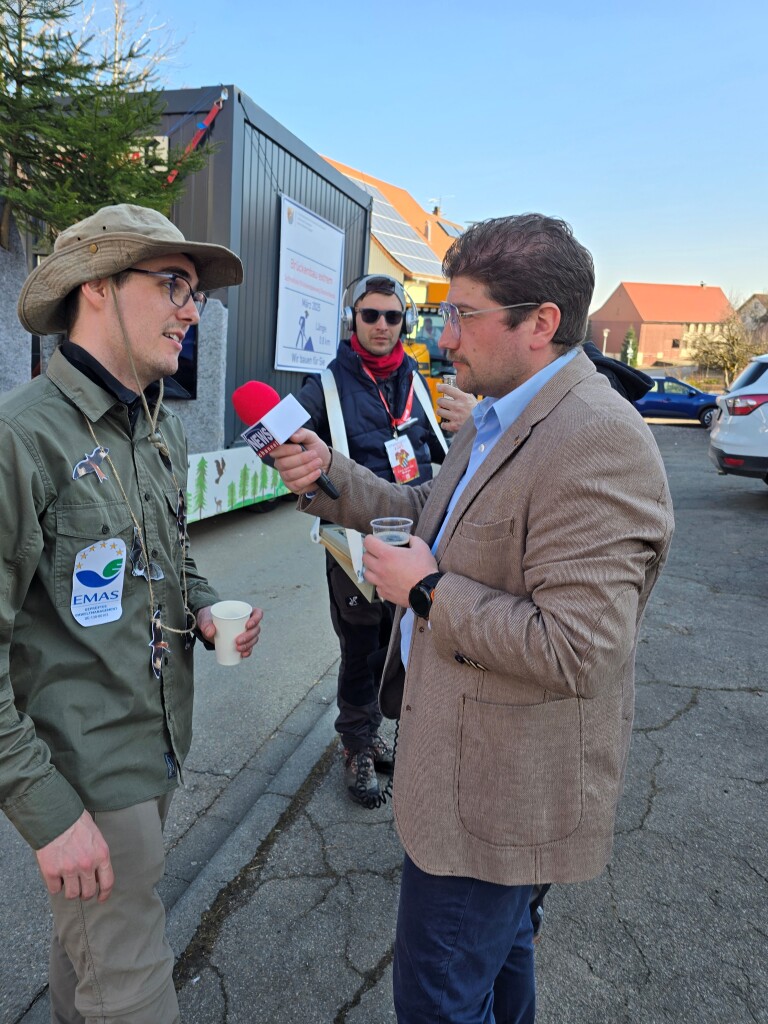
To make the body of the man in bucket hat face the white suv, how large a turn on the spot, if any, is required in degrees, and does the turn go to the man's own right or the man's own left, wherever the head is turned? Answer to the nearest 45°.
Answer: approximately 90° to the man's own left

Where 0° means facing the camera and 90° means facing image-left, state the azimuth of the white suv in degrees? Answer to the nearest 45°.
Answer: approximately 225°

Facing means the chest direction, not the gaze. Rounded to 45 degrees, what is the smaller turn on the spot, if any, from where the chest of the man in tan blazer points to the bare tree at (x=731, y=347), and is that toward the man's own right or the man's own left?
approximately 90° to the man's own right

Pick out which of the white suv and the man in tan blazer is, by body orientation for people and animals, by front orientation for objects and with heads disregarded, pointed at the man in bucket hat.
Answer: the man in tan blazer

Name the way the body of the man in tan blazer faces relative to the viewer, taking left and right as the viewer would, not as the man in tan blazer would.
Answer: facing to the left of the viewer

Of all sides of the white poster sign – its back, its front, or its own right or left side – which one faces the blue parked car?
left

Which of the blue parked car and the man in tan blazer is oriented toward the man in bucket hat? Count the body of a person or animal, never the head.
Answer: the man in tan blazer

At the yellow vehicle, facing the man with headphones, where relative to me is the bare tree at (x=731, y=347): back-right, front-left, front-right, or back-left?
back-left

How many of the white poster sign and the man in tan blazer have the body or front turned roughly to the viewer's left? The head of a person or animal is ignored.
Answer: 1

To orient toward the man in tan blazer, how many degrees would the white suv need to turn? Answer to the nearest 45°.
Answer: approximately 135° to its right
